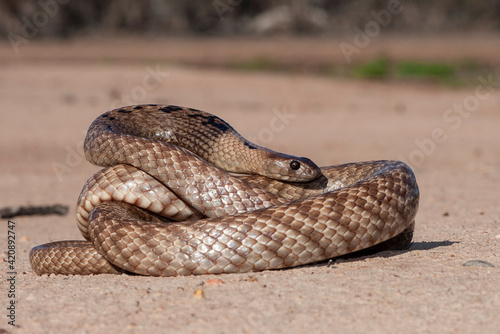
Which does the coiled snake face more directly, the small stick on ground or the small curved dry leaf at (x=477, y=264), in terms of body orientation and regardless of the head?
the small curved dry leaf

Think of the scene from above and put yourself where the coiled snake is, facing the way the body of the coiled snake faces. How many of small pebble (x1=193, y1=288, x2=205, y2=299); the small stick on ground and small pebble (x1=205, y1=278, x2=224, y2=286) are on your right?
2

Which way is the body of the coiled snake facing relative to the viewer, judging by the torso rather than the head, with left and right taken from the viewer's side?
facing to the right of the viewer

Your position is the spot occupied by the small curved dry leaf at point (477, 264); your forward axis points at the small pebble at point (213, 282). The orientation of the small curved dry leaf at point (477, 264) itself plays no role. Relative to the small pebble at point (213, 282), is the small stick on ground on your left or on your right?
right

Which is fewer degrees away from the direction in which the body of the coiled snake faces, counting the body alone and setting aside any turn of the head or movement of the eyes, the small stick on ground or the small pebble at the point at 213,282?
the small pebble

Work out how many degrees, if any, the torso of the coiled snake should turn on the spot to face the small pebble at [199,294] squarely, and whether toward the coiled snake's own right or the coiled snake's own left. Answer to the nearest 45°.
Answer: approximately 90° to the coiled snake's own right

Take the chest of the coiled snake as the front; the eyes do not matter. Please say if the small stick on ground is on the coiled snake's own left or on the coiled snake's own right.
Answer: on the coiled snake's own left

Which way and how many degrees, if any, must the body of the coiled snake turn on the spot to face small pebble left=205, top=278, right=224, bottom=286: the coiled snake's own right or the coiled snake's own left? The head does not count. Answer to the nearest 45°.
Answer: approximately 90° to the coiled snake's own right

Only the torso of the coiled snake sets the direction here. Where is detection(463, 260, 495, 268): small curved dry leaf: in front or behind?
in front
